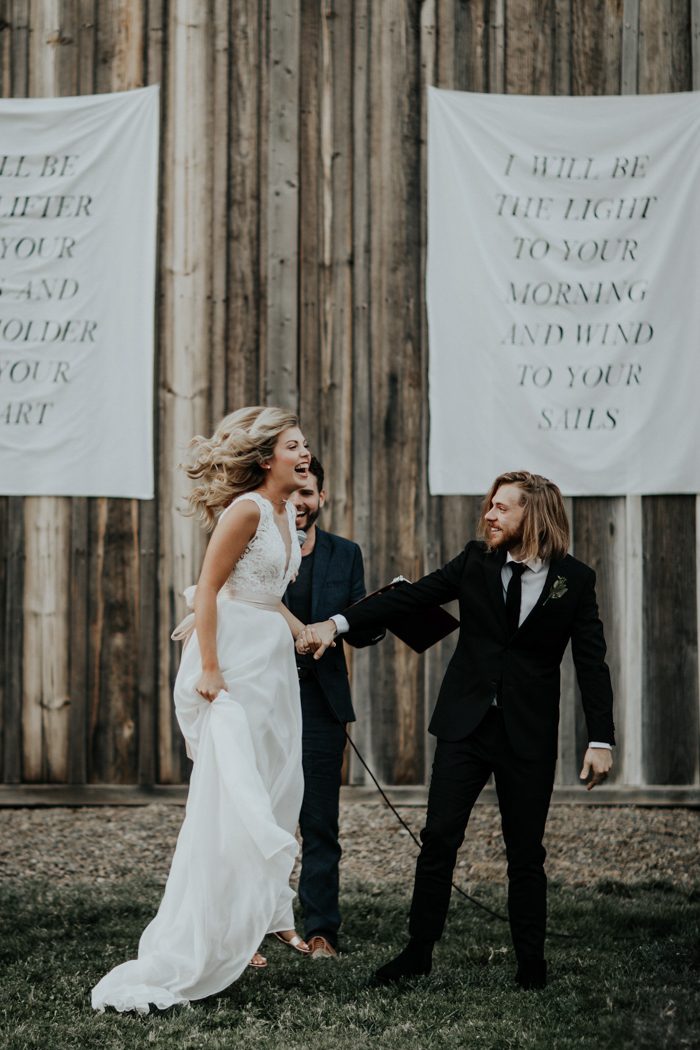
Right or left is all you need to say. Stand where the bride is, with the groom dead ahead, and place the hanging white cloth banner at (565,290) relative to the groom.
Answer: left

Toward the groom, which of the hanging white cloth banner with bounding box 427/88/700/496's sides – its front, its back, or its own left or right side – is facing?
front

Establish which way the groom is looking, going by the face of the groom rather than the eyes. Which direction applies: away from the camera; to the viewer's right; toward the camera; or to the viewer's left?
to the viewer's left

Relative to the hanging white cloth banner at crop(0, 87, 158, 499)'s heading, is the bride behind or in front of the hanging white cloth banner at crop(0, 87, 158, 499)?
in front

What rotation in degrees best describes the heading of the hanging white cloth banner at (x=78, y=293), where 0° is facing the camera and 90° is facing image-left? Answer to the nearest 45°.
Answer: approximately 0°

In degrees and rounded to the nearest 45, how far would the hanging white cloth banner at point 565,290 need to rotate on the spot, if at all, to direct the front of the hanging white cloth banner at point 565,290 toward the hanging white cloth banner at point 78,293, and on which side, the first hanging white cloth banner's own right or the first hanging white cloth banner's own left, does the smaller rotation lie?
approximately 90° to the first hanging white cloth banner's own right

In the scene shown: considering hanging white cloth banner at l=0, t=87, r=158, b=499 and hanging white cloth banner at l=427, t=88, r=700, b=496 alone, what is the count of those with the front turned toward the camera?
2

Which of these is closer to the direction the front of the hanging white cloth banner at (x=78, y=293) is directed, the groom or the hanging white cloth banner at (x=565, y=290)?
the groom

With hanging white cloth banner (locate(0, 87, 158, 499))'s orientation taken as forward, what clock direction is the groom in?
The groom is roughly at 11 o'clock from the hanging white cloth banner.
